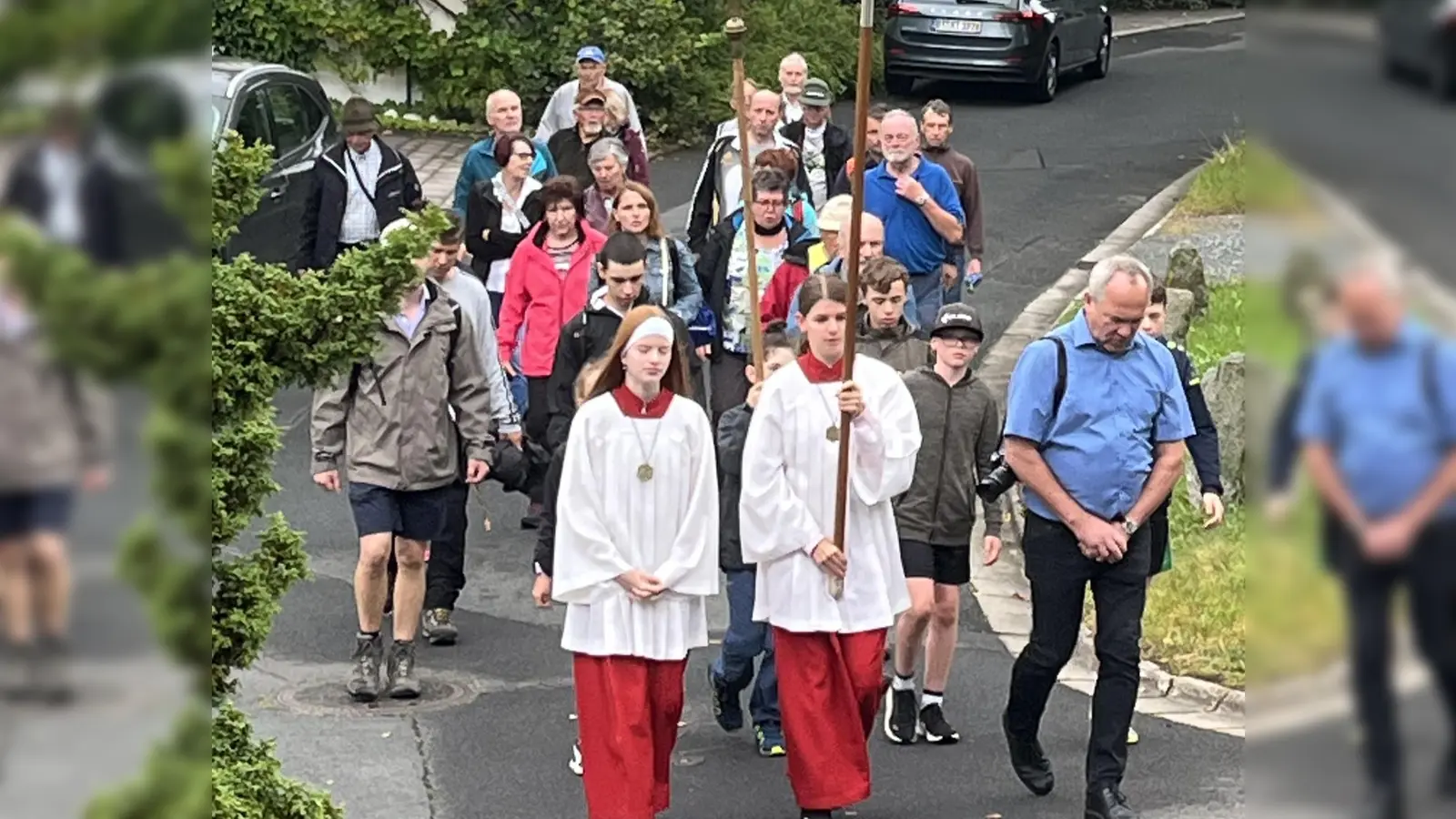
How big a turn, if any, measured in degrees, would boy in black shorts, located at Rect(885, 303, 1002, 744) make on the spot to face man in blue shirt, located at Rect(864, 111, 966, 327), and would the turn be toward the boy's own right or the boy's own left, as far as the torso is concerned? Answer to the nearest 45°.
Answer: approximately 180°

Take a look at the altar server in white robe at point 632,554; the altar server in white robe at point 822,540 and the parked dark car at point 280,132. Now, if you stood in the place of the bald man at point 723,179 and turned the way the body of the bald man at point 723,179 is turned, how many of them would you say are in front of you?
2

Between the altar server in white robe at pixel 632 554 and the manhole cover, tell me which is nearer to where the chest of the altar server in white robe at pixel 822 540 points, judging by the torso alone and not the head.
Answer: the altar server in white robe

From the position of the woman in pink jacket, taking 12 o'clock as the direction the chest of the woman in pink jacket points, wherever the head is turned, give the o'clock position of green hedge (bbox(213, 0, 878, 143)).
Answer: The green hedge is roughly at 6 o'clock from the woman in pink jacket.

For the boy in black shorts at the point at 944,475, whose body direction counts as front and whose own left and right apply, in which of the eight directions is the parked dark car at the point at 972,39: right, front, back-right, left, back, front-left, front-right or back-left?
back

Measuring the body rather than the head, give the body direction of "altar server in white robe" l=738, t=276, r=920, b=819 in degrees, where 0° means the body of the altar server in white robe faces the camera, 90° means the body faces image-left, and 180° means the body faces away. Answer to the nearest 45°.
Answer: approximately 0°

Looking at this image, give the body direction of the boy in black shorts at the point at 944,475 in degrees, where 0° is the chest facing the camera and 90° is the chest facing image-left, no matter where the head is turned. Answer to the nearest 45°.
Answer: approximately 0°

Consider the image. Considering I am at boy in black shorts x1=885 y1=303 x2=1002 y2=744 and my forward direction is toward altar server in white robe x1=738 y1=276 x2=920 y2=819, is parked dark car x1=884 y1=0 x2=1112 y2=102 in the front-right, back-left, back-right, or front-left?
back-right
